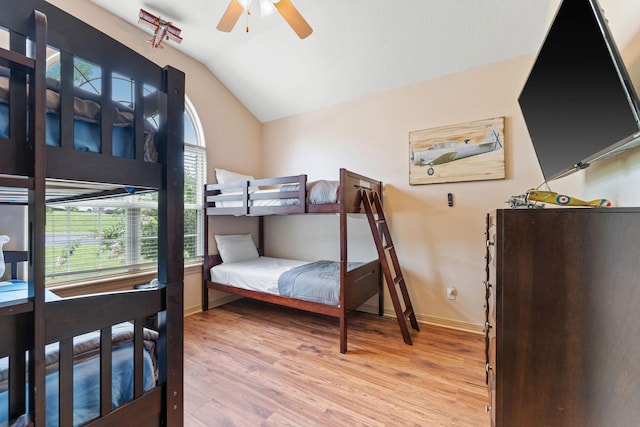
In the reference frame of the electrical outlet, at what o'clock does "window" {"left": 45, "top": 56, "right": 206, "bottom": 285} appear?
The window is roughly at 2 o'clock from the electrical outlet.

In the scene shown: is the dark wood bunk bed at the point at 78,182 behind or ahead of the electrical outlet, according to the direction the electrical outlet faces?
ahead

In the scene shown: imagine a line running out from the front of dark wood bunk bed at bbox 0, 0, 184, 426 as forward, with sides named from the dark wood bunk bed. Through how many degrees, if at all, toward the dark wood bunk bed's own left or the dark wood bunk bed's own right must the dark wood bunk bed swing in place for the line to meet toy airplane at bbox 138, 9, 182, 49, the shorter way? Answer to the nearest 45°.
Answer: approximately 135° to the dark wood bunk bed's own left

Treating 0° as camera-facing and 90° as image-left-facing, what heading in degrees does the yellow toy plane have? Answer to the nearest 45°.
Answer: approximately 90°

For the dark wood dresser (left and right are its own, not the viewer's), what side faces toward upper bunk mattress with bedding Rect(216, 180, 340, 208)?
front

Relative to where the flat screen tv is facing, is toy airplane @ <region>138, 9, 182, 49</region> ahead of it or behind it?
ahead

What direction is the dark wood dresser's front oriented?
to the viewer's left

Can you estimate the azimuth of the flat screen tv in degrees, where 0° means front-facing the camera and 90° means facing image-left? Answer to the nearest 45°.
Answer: approximately 45°

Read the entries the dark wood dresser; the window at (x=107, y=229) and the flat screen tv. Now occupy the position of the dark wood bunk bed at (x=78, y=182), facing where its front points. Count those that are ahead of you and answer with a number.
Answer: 2

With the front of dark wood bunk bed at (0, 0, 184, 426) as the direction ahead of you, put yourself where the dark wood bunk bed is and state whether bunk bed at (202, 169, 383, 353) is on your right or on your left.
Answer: on your left

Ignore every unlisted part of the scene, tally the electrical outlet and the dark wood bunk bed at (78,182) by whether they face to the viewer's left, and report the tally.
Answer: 0

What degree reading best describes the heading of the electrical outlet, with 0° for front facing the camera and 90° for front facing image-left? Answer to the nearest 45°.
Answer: approximately 0°

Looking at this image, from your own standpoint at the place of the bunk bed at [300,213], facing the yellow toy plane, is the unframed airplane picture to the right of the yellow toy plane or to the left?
left
